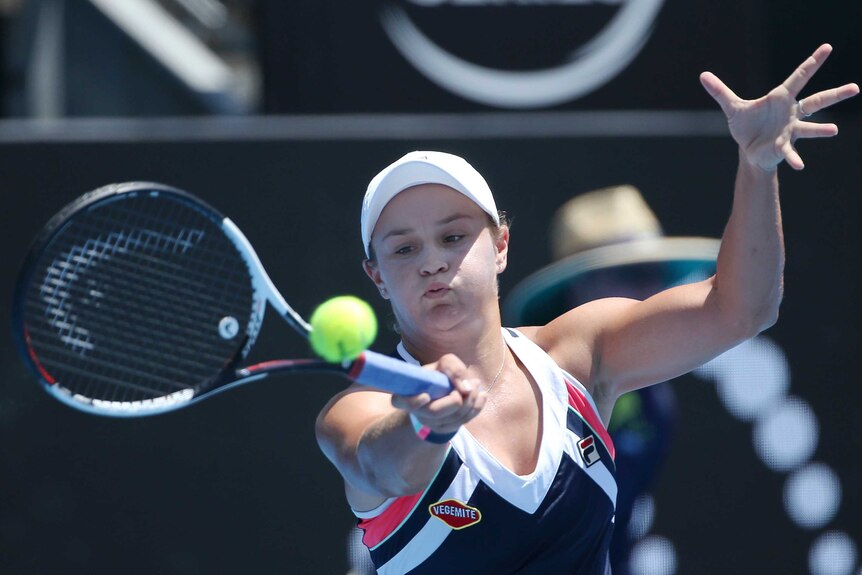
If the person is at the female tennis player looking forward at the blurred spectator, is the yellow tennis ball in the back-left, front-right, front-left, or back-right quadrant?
back-left

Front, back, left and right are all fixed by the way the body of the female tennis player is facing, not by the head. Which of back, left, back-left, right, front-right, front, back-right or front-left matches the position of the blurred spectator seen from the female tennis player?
back
